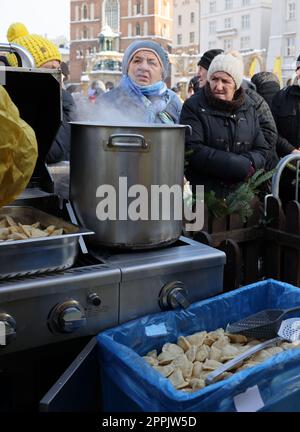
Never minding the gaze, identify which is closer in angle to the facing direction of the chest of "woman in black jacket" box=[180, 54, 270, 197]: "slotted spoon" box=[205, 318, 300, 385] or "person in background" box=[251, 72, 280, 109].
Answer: the slotted spoon

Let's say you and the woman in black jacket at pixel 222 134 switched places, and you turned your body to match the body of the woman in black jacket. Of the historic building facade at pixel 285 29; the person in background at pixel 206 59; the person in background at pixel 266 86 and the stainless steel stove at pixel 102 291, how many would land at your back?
3

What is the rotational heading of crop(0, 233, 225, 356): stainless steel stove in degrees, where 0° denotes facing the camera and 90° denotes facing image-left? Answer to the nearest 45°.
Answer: approximately 315°

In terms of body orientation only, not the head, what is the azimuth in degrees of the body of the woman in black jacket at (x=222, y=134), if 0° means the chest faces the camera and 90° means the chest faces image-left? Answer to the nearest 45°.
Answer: approximately 0°

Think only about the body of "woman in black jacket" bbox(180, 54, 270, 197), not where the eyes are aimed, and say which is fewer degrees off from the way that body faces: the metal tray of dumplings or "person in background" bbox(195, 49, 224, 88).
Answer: the metal tray of dumplings

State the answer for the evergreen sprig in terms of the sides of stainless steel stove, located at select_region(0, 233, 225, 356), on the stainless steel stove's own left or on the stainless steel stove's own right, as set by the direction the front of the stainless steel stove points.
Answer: on the stainless steel stove's own left

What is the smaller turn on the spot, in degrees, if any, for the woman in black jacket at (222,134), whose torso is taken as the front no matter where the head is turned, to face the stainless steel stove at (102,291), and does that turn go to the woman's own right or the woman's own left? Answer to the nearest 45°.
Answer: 0° — they already face it

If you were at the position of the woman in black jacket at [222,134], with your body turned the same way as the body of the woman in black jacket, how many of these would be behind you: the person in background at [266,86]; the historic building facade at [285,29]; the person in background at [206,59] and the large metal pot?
3

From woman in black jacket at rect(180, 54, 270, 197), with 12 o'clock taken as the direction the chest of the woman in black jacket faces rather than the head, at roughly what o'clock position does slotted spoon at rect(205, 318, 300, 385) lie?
The slotted spoon is roughly at 12 o'clock from the woman in black jacket.

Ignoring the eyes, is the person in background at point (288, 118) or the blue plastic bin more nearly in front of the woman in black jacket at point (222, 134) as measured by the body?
the blue plastic bin
